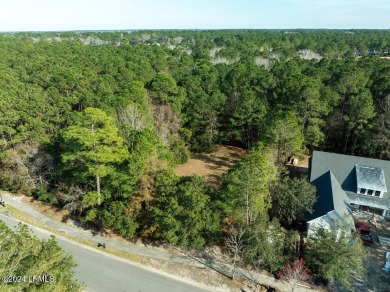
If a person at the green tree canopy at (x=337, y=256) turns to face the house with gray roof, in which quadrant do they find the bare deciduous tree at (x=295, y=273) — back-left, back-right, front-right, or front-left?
back-left

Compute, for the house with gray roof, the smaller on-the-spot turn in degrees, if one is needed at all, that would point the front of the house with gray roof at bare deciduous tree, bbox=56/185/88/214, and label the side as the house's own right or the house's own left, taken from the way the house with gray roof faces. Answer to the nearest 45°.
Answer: approximately 45° to the house's own right

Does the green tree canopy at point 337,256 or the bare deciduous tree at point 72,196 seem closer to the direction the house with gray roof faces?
the green tree canopy

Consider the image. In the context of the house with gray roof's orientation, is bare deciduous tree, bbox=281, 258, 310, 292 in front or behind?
in front

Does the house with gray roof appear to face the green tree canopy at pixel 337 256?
yes

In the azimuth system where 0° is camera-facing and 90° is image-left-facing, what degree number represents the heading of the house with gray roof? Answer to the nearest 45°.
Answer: approximately 0°

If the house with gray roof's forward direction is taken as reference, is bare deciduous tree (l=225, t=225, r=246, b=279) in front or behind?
in front

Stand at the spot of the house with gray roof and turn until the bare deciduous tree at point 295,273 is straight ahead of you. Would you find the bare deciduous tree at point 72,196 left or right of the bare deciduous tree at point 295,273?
right
